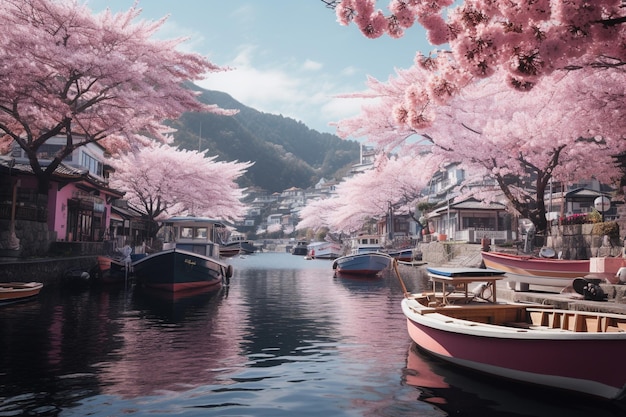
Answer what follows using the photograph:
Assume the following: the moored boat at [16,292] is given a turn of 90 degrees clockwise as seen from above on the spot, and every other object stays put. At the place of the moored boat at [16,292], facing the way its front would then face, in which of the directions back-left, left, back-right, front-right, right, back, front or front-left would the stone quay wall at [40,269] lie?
back

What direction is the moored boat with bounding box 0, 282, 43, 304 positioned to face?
to the viewer's right

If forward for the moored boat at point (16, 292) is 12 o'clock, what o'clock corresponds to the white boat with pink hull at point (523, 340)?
The white boat with pink hull is roughly at 2 o'clock from the moored boat.

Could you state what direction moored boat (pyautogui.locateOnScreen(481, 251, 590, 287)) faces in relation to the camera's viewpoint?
facing to the left of the viewer

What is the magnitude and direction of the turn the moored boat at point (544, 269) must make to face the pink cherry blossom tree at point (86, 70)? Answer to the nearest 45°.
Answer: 0° — it already faces it

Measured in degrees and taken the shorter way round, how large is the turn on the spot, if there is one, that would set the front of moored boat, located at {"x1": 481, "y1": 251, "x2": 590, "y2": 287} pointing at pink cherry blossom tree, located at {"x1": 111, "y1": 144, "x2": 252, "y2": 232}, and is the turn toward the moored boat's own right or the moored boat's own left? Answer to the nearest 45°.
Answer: approximately 45° to the moored boat's own right

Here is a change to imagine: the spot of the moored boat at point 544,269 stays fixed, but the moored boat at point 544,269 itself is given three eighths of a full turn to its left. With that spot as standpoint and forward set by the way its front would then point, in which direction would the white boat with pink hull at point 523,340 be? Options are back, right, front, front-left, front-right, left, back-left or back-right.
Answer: front-right

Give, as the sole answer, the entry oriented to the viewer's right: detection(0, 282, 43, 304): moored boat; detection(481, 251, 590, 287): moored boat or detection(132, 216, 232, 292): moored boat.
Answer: detection(0, 282, 43, 304): moored boat

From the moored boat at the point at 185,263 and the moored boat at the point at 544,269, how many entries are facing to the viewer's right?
0

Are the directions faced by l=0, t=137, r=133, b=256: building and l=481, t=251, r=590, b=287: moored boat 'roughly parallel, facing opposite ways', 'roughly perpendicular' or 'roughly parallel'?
roughly parallel, facing opposite ways

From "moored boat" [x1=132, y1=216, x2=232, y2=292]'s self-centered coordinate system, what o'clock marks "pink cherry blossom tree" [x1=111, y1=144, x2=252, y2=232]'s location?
The pink cherry blossom tree is roughly at 6 o'clock from the moored boat.

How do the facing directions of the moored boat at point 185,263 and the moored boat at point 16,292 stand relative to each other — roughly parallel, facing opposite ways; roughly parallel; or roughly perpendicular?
roughly perpendicular

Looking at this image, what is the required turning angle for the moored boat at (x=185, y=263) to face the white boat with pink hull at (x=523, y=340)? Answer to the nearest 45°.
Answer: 0° — it already faces it

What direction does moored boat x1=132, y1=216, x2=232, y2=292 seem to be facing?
toward the camera
